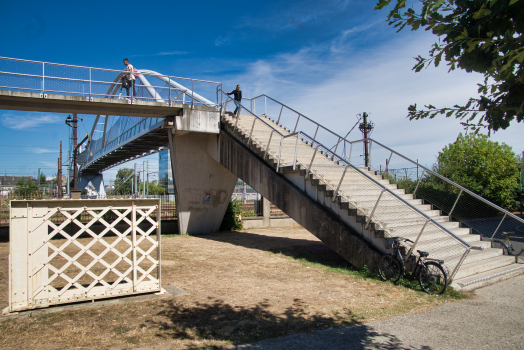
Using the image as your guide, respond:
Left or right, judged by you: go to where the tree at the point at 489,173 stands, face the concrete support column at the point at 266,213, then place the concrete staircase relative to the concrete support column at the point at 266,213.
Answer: left

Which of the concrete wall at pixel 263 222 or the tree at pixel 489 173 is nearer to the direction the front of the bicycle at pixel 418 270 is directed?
the concrete wall

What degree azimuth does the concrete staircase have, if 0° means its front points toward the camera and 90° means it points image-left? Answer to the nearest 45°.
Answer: approximately 315°

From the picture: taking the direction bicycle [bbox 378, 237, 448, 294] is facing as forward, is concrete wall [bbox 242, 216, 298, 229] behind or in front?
in front

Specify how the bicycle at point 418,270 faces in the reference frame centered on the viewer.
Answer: facing away from the viewer and to the left of the viewer

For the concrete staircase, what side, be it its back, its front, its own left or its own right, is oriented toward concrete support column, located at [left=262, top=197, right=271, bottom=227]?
back

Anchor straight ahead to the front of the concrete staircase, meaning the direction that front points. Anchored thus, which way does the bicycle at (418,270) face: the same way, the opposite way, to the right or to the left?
the opposite way

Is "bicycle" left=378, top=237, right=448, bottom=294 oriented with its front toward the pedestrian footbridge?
yes

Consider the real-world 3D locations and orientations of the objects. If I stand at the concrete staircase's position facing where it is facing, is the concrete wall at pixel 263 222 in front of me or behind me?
behind
